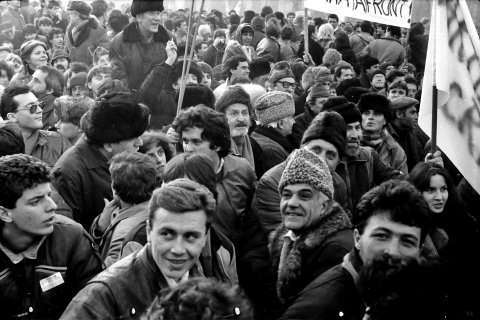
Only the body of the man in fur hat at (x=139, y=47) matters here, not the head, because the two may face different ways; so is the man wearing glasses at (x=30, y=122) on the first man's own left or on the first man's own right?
on the first man's own right

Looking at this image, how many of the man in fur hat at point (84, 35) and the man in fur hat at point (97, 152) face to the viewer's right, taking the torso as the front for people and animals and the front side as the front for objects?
1

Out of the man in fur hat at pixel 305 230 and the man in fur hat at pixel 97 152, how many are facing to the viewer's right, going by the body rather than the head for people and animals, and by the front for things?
1

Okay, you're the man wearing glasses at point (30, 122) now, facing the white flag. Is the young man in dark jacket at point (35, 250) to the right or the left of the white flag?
right

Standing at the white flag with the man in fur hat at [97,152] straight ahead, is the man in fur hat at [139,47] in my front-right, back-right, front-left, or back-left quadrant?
front-right

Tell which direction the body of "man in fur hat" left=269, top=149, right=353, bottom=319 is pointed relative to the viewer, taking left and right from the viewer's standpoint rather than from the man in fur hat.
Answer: facing the viewer and to the left of the viewer

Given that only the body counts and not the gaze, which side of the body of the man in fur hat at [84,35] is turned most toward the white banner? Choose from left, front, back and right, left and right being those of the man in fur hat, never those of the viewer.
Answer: left

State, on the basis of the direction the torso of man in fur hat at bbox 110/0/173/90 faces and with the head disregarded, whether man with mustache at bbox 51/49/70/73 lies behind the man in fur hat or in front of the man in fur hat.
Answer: behind

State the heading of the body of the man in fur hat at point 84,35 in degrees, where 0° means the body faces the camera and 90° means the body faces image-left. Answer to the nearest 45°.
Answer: approximately 45°

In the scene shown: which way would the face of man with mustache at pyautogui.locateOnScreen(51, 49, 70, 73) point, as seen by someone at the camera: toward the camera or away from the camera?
toward the camera

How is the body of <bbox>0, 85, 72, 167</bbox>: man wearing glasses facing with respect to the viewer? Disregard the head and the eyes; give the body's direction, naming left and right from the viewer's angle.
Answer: facing the viewer and to the right of the viewer

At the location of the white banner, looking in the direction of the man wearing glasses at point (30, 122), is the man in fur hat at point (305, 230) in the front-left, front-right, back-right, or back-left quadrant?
front-left

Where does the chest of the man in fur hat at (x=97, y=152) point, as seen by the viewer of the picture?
to the viewer's right
